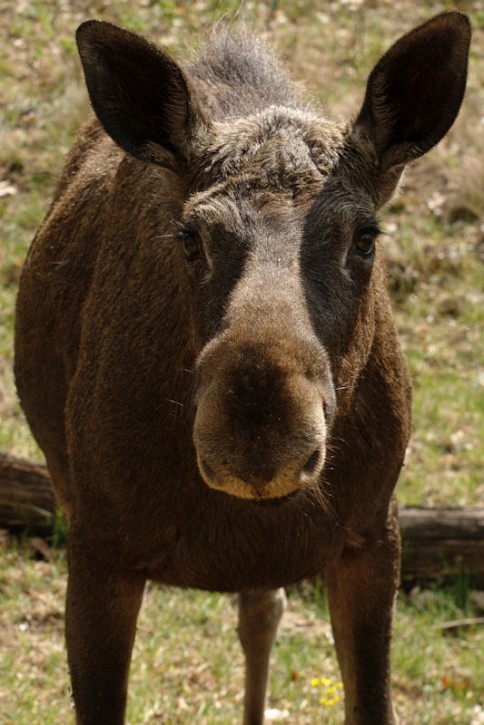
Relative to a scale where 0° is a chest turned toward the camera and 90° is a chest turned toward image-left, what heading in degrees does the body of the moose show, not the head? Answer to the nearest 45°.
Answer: approximately 0°

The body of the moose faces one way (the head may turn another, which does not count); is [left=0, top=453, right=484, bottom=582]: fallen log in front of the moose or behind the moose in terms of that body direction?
behind

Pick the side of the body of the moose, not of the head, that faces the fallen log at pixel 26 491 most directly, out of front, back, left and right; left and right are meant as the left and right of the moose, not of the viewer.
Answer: back
